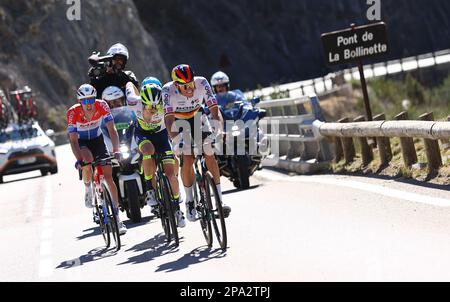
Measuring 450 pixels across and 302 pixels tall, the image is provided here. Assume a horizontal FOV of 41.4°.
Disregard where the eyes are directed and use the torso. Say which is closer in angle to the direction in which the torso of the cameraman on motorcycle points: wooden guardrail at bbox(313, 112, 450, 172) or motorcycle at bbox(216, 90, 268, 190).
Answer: the wooden guardrail

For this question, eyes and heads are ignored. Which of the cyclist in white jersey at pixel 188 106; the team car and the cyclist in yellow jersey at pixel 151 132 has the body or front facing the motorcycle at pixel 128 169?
the team car

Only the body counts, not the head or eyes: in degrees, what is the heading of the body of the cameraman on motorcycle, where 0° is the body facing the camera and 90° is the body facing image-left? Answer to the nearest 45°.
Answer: approximately 0°

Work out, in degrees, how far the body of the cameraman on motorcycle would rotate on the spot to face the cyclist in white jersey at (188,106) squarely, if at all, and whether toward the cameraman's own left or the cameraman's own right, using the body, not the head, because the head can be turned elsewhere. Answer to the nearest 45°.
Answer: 0° — they already face them

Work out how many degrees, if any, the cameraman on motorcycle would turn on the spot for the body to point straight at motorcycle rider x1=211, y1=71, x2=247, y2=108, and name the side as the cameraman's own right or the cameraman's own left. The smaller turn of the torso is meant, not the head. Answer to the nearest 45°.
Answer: approximately 135° to the cameraman's own left
